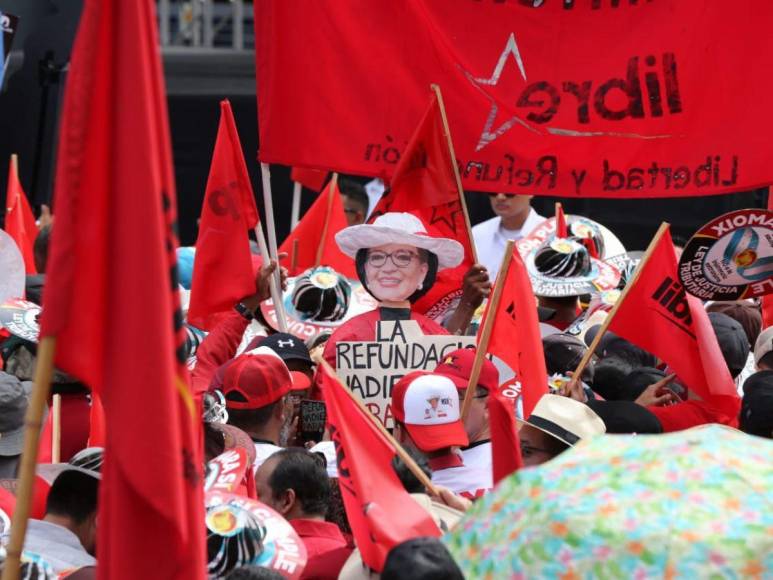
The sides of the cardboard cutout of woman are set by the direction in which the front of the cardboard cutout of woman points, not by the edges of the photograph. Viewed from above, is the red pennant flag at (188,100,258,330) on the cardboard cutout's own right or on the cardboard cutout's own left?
on the cardboard cutout's own right

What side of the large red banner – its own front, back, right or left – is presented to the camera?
back

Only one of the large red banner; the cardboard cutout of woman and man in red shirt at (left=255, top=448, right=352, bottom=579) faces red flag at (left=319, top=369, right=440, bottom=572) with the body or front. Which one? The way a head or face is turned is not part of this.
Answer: the cardboard cutout of woman

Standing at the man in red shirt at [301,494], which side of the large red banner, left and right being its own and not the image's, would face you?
back

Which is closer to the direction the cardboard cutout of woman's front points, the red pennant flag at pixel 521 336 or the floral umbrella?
the floral umbrella

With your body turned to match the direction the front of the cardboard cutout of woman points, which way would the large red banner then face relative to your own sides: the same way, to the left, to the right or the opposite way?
the opposite way

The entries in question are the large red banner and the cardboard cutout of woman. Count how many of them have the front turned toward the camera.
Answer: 1

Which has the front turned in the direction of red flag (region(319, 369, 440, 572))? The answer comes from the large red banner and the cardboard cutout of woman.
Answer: the cardboard cutout of woman

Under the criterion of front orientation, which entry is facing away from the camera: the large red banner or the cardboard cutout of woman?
the large red banner

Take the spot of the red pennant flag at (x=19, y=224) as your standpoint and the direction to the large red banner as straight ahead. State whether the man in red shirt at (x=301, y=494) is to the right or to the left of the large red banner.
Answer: right

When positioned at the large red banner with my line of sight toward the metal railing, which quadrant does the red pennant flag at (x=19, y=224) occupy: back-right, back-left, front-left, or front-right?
front-left

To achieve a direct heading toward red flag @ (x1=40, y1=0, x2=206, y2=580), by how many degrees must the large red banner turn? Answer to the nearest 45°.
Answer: approximately 180°

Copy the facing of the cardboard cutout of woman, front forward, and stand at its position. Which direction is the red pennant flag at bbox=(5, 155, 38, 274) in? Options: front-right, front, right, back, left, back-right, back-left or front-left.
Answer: back-right

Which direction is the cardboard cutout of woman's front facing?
toward the camera
